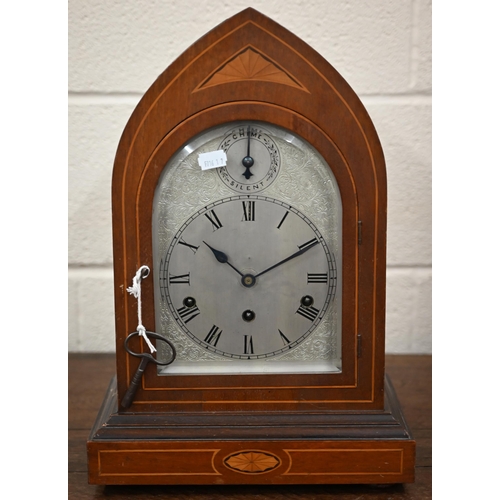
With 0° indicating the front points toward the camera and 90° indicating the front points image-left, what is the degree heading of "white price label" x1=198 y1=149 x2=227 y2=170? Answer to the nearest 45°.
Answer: approximately 0°
